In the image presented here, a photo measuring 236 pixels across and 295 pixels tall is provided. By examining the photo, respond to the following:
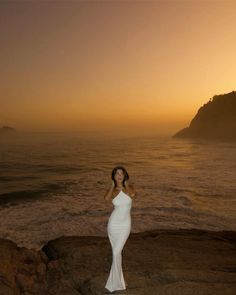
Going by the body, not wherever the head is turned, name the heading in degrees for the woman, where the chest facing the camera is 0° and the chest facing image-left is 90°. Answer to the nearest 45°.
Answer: approximately 0°
